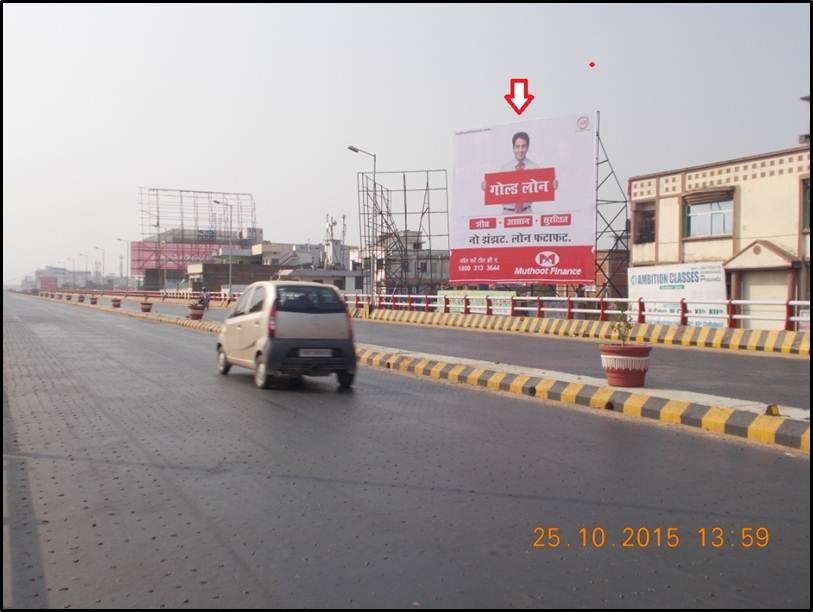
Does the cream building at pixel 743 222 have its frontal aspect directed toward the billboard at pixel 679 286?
yes

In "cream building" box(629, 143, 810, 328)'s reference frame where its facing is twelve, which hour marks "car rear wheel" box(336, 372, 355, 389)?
The car rear wheel is roughly at 11 o'clock from the cream building.

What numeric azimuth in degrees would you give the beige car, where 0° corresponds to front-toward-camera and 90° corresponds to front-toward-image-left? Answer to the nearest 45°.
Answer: approximately 135°

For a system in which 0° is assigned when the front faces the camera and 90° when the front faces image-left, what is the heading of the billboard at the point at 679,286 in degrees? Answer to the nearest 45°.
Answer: approximately 45°

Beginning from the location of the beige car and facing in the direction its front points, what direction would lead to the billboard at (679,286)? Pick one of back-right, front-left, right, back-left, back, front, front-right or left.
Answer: right

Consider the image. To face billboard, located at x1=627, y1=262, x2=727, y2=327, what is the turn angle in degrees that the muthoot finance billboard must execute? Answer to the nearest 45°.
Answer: approximately 90° to its left

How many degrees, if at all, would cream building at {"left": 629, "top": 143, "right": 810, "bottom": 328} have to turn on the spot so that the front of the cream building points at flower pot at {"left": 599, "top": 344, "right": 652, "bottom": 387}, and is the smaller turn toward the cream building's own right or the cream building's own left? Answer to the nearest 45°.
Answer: approximately 45° to the cream building's own left

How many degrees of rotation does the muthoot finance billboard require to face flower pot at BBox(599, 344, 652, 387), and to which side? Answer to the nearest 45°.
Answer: approximately 45° to its left

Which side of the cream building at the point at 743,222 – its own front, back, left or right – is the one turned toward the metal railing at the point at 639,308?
front
